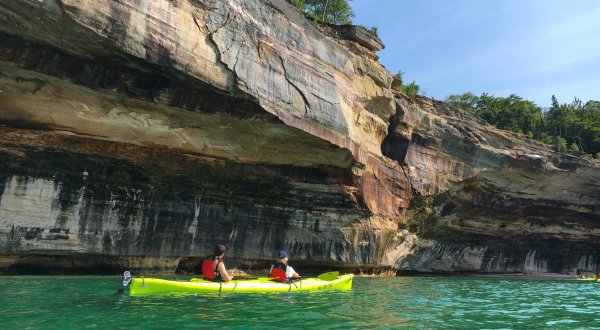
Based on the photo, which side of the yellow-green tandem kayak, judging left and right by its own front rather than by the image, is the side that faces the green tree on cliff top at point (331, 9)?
left

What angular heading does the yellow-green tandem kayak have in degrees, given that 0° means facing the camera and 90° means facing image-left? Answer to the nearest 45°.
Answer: approximately 270°
